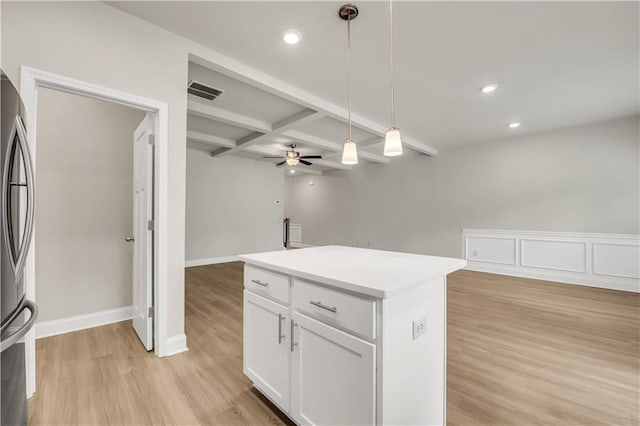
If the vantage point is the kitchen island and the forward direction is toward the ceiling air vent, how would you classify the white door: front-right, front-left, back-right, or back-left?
front-left

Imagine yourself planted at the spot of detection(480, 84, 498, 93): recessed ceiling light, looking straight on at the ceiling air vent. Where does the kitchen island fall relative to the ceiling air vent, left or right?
left

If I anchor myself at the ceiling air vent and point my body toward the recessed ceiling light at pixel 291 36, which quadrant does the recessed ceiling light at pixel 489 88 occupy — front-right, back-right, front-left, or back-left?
front-left

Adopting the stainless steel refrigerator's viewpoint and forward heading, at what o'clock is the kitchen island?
The kitchen island is roughly at 12 o'clock from the stainless steel refrigerator.

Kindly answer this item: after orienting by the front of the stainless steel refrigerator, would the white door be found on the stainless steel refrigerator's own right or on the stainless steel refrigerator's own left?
on the stainless steel refrigerator's own left

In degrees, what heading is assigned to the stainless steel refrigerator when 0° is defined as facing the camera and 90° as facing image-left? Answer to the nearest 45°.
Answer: approximately 315°

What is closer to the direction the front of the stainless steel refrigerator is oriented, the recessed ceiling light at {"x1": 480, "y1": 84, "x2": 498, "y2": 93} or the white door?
the recessed ceiling light
